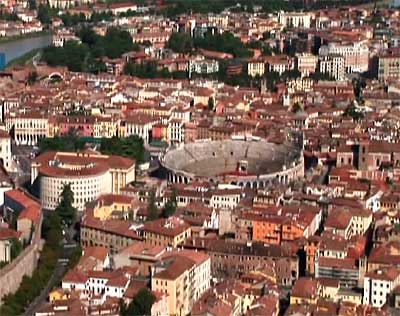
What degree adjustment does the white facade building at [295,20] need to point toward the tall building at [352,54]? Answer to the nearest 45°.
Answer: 0° — it already faces it

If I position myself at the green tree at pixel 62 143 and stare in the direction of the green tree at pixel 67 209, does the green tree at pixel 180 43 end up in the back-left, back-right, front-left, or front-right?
back-left

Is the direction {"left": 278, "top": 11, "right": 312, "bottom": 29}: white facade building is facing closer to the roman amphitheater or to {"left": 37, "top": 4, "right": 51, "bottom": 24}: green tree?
the roman amphitheater

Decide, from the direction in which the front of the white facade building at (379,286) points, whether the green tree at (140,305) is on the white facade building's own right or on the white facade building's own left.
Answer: on the white facade building's own right

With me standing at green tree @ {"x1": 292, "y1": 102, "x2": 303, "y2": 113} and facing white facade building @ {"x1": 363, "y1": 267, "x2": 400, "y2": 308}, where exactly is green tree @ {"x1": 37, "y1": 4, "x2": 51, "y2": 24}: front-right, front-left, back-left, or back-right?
back-right

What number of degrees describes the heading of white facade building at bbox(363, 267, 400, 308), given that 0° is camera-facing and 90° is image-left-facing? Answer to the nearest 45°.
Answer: approximately 0°

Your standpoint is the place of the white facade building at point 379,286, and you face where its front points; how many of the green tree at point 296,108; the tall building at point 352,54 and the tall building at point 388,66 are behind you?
3

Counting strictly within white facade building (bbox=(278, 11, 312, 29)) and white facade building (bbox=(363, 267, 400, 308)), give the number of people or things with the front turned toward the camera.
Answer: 2

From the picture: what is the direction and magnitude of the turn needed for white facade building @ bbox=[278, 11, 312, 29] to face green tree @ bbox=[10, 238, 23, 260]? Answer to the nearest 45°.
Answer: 0° — it already faces it

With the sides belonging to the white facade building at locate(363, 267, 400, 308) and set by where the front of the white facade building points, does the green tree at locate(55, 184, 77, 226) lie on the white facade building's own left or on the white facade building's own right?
on the white facade building's own right
